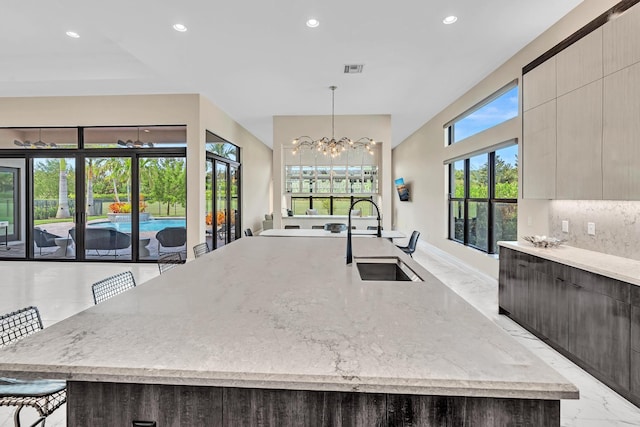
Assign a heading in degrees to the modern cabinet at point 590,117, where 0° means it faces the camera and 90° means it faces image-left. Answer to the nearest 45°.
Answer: approximately 45°

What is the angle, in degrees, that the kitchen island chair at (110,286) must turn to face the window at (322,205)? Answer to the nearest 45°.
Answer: approximately 90° to its left

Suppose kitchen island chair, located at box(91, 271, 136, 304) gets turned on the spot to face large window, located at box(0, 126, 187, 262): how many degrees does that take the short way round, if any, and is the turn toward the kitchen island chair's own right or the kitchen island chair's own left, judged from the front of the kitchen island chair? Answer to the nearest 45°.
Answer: approximately 135° to the kitchen island chair's own left

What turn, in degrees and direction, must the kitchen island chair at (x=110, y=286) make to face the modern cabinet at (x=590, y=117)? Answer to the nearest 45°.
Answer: approximately 45° to its left

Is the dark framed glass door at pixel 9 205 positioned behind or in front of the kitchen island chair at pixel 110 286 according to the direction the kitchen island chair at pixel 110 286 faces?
behind

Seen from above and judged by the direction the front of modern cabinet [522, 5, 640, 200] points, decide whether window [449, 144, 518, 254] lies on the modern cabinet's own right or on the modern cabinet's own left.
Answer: on the modern cabinet's own right

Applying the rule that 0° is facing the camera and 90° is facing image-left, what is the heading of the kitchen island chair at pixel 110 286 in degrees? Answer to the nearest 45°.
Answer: approximately 315°

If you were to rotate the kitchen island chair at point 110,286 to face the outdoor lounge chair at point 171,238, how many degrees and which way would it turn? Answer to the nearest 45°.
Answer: approximately 135° to its left

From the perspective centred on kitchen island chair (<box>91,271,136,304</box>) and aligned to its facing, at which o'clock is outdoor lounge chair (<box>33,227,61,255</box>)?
The outdoor lounge chair is roughly at 7 o'clock from the kitchen island chair.

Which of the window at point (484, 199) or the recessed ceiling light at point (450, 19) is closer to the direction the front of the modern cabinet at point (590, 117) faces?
the recessed ceiling light
